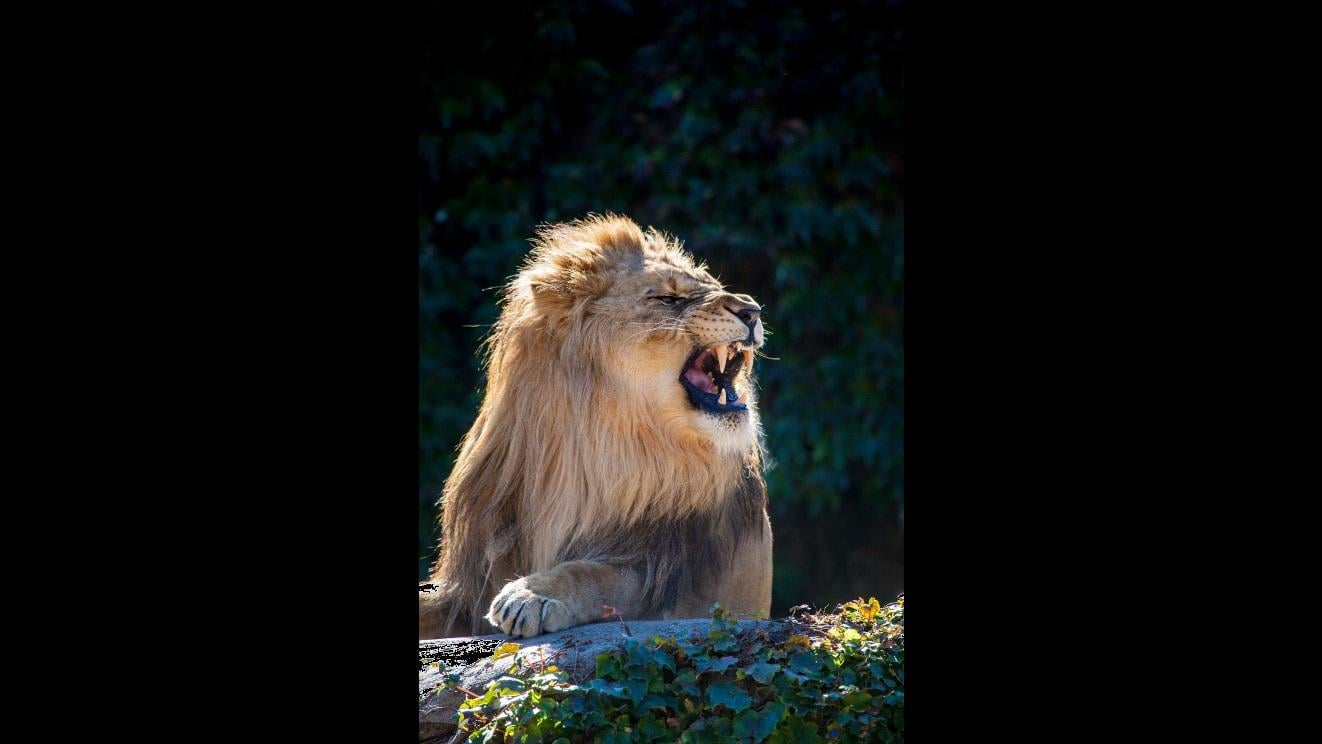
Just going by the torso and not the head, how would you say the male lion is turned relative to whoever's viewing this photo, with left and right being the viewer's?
facing the viewer and to the right of the viewer
